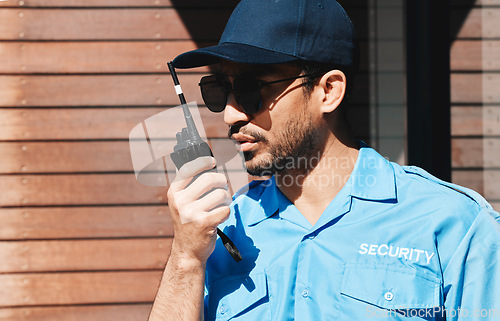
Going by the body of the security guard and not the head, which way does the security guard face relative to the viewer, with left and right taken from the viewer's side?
facing the viewer and to the left of the viewer
